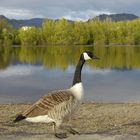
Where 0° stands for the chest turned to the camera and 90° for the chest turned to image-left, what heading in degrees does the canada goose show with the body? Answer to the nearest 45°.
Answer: approximately 270°
